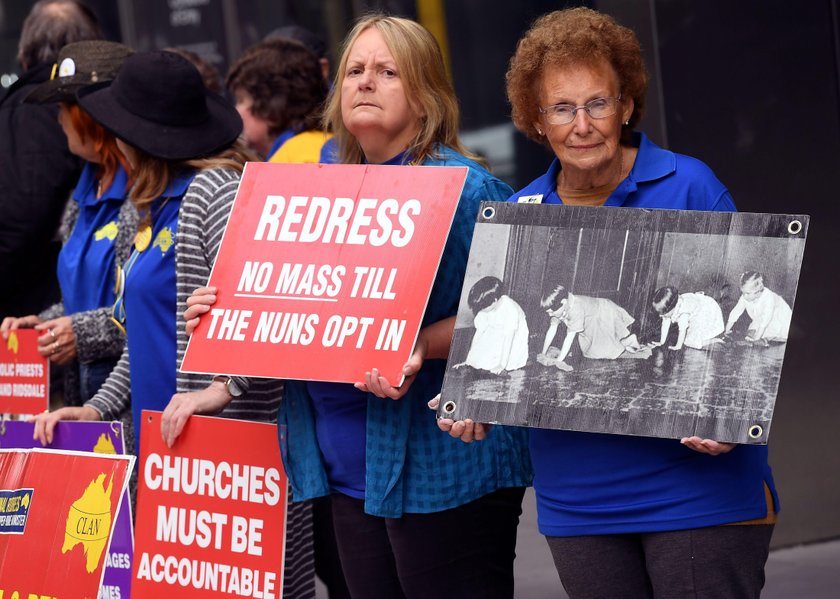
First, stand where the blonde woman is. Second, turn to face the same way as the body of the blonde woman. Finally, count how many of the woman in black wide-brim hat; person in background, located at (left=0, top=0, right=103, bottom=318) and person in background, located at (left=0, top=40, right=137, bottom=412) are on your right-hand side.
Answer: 3

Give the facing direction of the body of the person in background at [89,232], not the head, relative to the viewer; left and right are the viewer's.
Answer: facing the viewer and to the left of the viewer

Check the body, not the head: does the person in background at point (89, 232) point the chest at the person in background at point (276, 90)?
no

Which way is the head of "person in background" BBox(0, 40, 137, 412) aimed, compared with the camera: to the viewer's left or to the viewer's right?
to the viewer's left

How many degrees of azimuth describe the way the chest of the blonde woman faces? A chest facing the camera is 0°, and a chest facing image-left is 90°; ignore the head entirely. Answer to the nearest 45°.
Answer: approximately 45°

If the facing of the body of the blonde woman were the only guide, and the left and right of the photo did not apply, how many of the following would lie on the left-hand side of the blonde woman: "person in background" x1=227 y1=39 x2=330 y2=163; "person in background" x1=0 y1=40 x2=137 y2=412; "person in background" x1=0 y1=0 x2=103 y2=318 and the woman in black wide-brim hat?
0

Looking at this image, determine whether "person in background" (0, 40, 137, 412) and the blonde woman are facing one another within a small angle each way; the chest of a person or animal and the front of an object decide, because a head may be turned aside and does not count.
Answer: no

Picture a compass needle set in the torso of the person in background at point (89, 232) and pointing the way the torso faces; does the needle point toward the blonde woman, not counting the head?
no

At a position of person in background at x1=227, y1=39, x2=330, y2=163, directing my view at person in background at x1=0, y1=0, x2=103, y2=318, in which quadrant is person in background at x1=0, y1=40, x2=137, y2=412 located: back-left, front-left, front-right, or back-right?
front-left

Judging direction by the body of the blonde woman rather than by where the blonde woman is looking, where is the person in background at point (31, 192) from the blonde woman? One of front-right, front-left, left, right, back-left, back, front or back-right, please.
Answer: right

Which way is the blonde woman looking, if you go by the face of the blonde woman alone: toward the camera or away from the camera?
toward the camera

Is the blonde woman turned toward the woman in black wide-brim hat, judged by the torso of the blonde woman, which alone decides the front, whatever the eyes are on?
no
